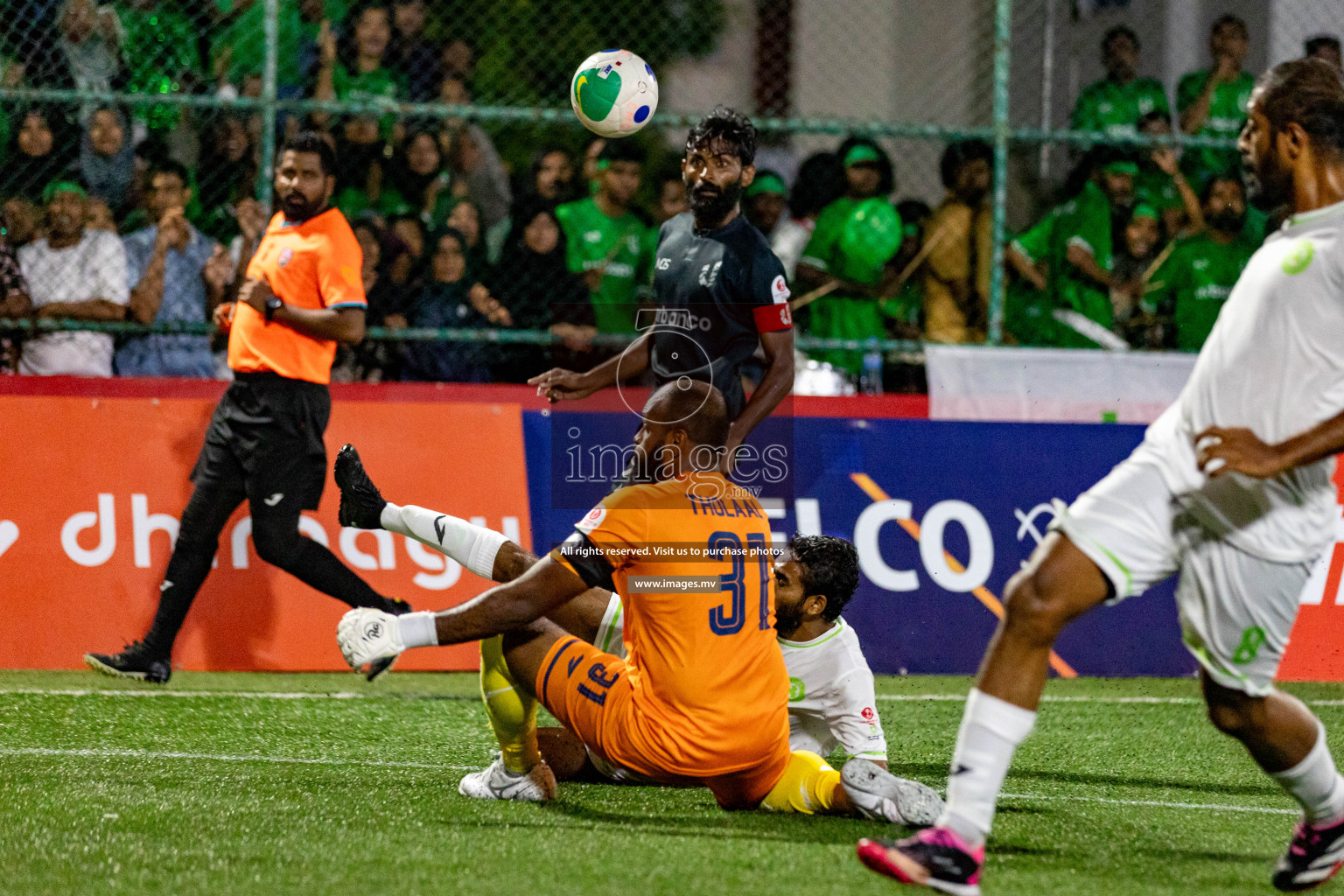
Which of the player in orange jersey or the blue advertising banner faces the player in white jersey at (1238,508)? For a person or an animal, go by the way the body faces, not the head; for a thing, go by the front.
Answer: the blue advertising banner

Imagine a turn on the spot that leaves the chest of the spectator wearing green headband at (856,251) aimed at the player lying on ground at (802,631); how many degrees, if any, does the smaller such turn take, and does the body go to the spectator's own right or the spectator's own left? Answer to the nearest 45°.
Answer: approximately 45° to the spectator's own left

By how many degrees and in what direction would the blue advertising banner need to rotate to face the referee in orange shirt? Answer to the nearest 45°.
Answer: approximately 45° to its right

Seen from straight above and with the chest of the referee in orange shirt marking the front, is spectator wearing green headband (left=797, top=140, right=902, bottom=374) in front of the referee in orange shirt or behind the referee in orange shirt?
behind

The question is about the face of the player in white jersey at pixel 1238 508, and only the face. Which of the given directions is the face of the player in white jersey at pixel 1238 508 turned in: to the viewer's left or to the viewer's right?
to the viewer's left

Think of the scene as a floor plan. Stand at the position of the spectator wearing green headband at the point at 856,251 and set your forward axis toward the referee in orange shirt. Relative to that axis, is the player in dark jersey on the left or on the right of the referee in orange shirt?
left

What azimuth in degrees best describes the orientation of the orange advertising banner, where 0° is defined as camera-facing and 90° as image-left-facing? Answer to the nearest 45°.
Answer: approximately 0°

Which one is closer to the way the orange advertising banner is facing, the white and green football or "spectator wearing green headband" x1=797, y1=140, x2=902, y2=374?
the white and green football

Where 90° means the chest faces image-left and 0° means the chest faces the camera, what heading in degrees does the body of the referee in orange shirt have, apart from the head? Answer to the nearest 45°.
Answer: approximately 45°
